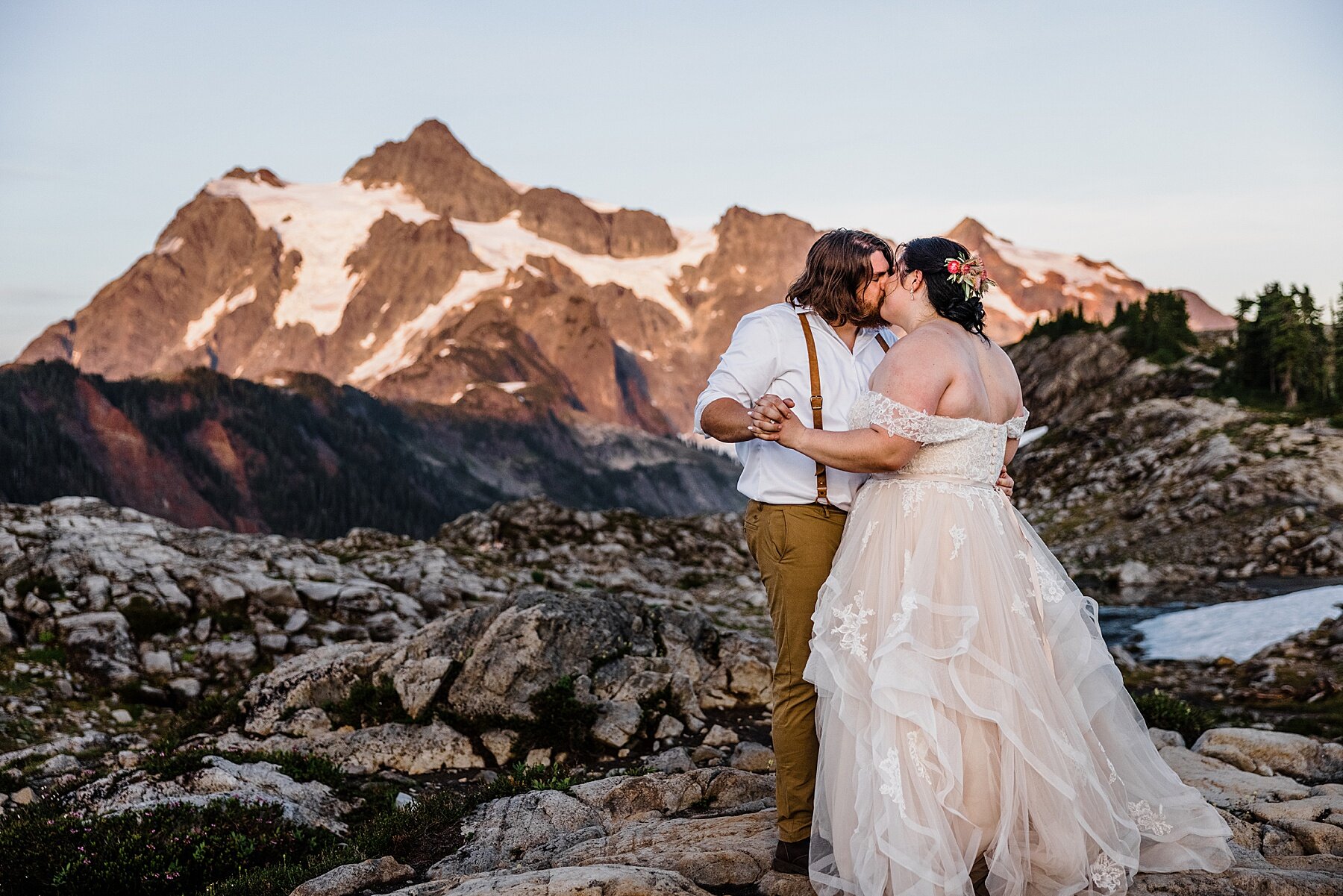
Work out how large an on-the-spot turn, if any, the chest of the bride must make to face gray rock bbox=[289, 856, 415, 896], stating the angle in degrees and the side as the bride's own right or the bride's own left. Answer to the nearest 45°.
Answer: approximately 45° to the bride's own left

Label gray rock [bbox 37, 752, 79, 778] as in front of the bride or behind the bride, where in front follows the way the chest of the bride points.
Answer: in front

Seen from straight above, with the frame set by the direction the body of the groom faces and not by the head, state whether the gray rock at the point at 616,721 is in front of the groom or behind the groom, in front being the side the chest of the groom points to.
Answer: behind

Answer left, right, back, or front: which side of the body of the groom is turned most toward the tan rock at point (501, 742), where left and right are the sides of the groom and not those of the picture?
back

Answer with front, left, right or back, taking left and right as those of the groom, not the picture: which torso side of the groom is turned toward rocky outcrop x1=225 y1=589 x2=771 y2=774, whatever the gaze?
back

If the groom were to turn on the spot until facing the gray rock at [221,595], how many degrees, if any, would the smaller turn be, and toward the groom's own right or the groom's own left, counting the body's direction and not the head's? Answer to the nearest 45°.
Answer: approximately 180°

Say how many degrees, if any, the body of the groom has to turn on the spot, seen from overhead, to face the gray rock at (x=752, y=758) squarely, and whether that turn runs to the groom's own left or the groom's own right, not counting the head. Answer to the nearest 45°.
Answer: approximately 135° to the groom's own left

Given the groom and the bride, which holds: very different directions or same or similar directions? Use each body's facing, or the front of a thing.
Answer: very different directions

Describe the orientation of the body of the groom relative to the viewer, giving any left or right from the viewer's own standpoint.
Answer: facing the viewer and to the right of the viewer

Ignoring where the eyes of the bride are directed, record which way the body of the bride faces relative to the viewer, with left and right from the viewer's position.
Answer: facing away from the viewer and to the left of the viewer

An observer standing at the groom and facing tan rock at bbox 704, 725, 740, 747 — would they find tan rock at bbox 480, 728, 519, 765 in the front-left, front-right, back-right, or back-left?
front-left

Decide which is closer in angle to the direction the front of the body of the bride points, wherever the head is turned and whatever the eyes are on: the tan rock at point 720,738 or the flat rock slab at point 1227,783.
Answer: the tan rock
